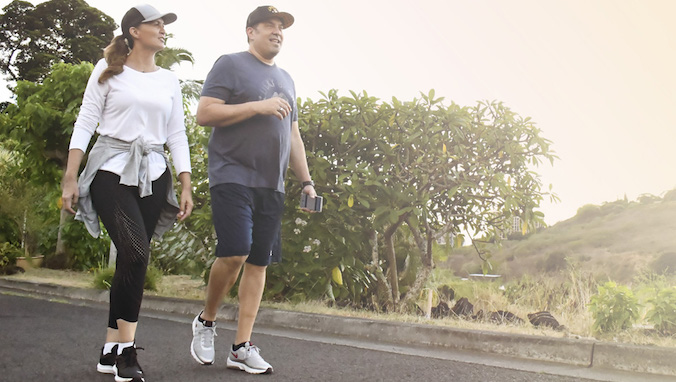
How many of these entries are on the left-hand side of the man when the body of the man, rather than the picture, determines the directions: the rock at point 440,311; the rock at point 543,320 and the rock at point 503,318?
3

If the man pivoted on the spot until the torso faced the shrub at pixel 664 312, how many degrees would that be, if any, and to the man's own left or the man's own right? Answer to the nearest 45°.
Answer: approximately 45° to the man's own left

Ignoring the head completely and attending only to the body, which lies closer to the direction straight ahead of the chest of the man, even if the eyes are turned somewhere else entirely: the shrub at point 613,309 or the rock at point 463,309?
the shrub

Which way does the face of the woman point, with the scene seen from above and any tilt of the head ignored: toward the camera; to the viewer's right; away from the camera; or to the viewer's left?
to the viewer's right

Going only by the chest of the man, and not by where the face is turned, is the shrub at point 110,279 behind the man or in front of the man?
behind

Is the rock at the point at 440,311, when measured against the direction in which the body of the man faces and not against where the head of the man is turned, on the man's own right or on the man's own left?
on the man's own left

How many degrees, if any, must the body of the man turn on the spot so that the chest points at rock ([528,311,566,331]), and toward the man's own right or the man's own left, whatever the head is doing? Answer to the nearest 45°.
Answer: approximately 90° to the man's own left

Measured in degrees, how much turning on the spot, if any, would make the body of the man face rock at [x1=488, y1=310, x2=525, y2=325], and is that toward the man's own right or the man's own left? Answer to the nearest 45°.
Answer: approximately 90° to the man's own left

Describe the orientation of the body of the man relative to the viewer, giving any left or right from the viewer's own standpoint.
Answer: facing the viewer and to the right of the viewer
